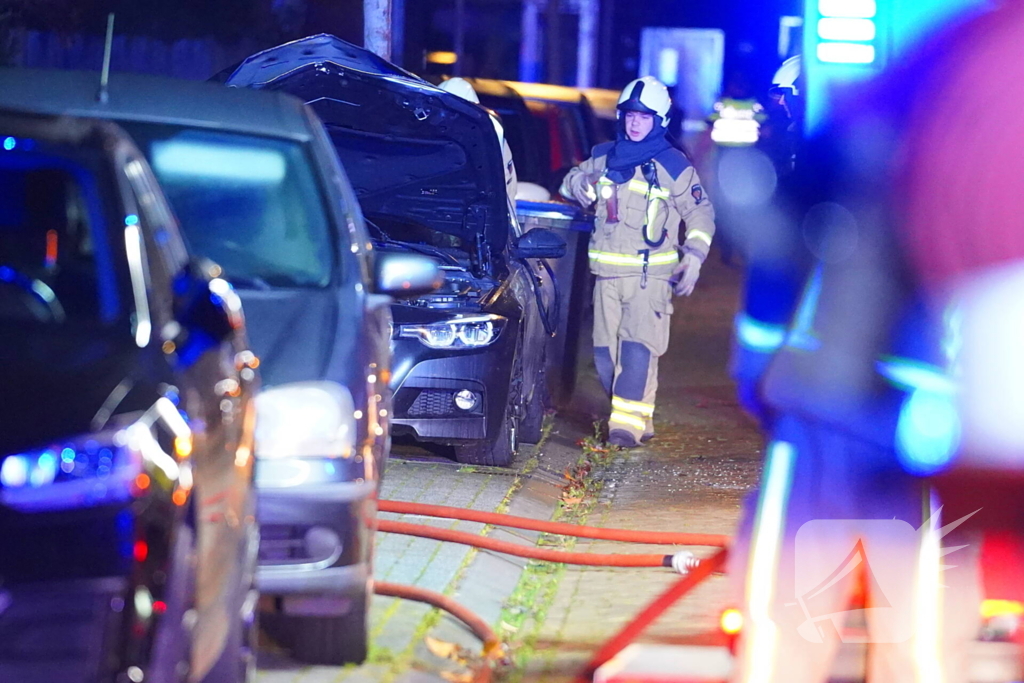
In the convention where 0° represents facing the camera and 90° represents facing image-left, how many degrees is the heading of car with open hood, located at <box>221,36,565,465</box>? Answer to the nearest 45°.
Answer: approximately 0°

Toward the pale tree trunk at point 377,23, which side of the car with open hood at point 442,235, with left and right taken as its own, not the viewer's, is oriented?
back

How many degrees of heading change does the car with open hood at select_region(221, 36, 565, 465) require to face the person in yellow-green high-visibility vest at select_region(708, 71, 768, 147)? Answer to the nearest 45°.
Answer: approximately 180°

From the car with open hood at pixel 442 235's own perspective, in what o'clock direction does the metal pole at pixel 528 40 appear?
The metal pole is roughly at 6 o'clock from the car with open hood.

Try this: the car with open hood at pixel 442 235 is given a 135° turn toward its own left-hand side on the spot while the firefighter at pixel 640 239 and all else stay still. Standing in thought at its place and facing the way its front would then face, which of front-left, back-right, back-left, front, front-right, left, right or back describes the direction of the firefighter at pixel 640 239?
front

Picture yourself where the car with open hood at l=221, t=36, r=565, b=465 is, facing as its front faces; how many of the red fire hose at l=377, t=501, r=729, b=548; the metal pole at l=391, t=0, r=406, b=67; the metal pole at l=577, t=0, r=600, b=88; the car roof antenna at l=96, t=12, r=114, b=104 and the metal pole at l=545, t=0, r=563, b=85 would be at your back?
3

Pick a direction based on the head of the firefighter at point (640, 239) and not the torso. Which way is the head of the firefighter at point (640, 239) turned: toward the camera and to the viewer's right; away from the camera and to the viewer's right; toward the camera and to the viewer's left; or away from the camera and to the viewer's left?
toward the camera and to the viewer's left

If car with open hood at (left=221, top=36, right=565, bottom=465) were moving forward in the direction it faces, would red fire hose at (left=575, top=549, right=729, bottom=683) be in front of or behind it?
in front

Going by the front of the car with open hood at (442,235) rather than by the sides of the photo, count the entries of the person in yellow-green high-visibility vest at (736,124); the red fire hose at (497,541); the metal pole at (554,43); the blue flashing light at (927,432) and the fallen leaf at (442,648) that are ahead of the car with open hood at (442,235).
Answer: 3

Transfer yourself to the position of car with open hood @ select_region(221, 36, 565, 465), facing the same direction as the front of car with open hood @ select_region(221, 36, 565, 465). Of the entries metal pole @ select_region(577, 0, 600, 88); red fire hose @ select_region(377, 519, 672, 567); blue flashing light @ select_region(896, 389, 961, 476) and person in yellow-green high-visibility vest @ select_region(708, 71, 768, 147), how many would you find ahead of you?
2

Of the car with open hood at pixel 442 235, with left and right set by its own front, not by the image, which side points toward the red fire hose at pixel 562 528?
front
